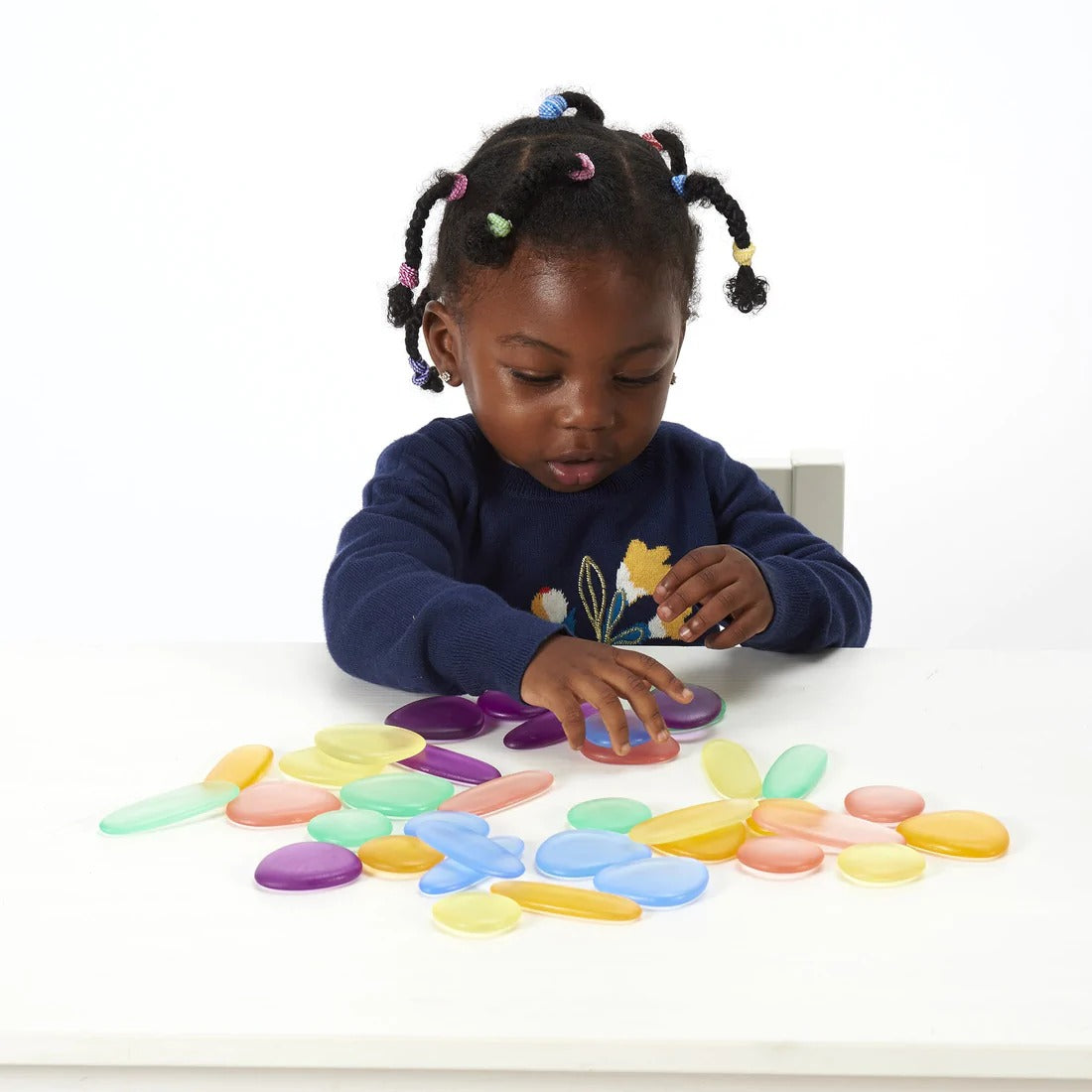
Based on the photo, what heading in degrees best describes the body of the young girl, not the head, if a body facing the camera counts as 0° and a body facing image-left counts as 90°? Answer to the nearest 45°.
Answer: approximately 0°
